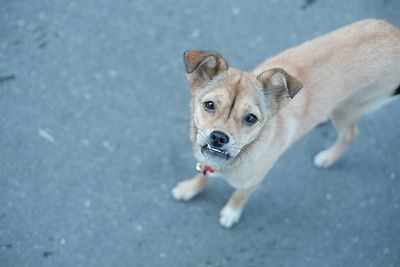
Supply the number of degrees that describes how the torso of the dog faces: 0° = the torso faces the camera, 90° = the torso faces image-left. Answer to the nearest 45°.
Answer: approximately 45°
